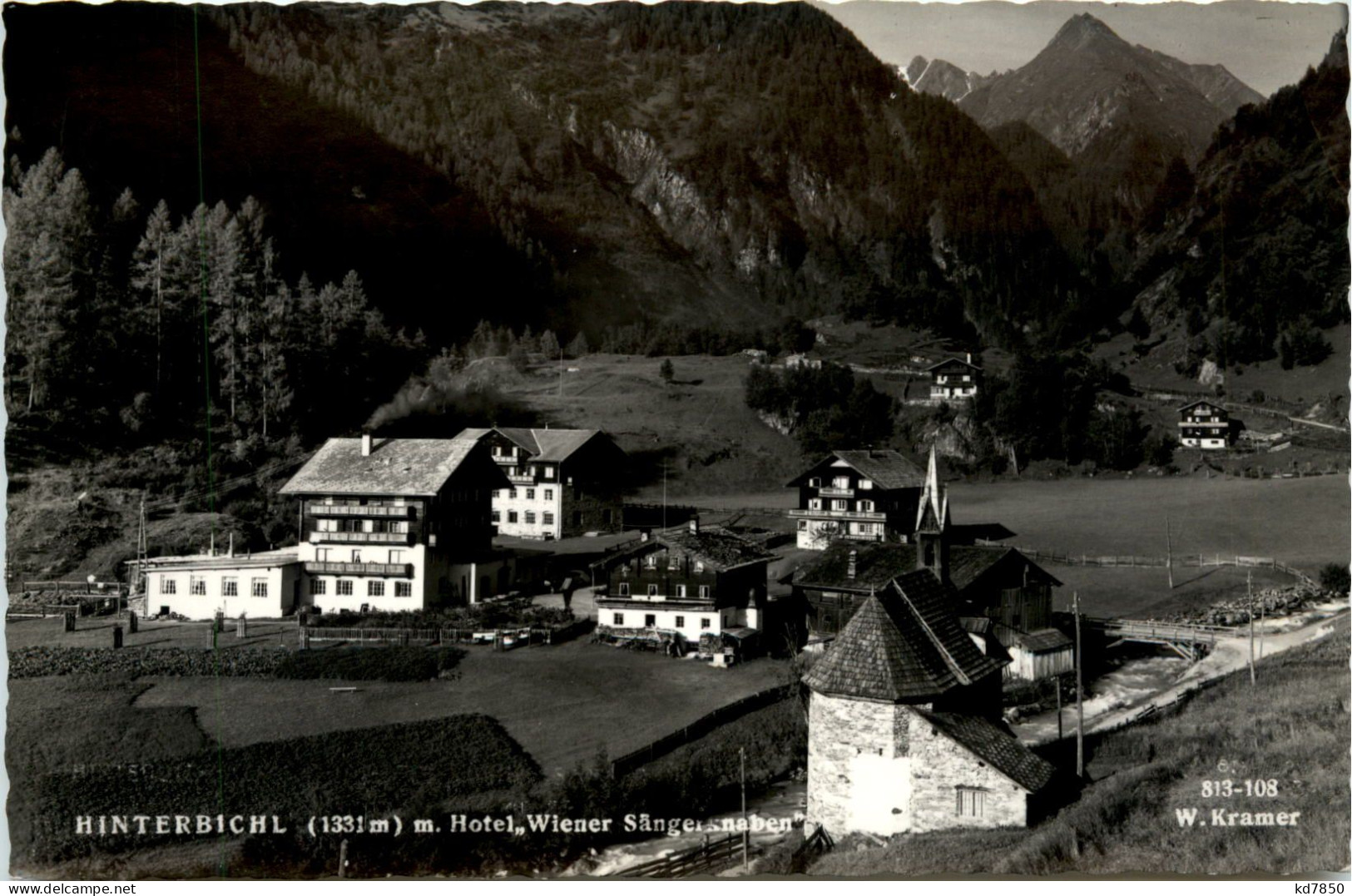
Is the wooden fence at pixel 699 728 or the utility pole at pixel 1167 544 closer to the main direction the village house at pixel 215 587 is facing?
the wooden fence

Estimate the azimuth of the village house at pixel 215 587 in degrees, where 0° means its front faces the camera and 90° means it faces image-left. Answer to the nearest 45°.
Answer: approximately 0°

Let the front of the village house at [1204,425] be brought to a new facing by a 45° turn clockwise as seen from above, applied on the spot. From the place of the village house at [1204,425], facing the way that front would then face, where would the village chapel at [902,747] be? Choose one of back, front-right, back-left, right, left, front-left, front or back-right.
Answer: front-left

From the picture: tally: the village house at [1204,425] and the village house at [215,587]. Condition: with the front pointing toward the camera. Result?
2

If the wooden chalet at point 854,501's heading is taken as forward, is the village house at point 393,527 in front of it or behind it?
in front

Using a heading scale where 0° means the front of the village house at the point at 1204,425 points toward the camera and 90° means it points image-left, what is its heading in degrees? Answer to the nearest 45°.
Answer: approximately 0°

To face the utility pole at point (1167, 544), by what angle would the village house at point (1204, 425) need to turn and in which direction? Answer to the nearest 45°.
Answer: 0° — it already faces it
